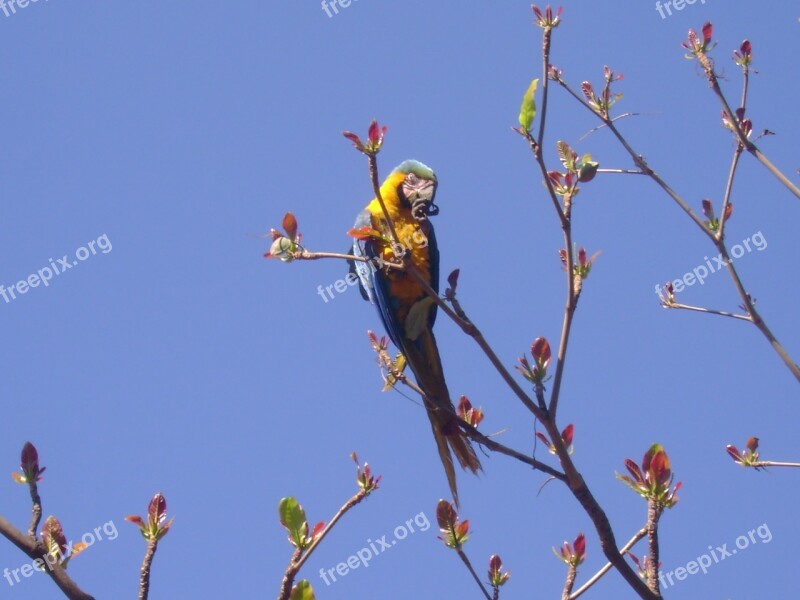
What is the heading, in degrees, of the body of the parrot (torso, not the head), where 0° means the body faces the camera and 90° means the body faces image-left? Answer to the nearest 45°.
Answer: approximately 315°
